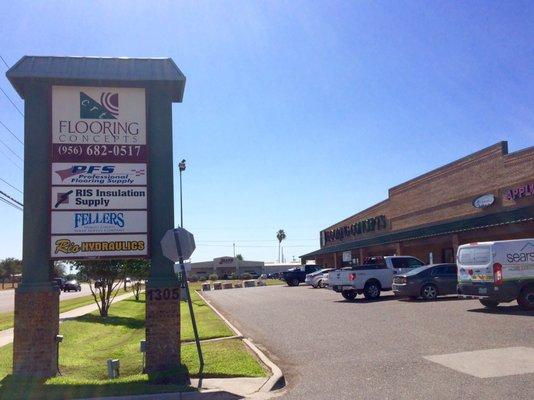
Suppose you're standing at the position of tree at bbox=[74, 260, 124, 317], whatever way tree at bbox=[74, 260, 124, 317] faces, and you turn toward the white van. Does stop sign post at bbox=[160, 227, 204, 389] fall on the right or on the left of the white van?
right

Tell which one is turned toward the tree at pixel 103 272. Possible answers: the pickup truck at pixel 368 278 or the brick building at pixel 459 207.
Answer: the brick building

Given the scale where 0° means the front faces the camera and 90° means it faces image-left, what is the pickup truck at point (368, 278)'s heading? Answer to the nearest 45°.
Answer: approximately 225°

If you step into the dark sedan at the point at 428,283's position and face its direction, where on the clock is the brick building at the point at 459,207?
The brick building is roughly at 11 o'clock from the dark sedan.

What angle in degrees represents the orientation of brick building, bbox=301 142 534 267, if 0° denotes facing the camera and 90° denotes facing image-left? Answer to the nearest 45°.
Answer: approximately 45°

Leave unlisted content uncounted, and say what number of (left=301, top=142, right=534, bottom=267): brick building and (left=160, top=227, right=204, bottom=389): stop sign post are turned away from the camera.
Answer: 1

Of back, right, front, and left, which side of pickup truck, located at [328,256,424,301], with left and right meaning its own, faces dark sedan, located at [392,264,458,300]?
right

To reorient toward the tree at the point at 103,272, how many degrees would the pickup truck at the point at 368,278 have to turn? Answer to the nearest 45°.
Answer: approximately 135° to its left

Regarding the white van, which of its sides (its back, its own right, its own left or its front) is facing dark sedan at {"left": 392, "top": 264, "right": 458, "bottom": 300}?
left

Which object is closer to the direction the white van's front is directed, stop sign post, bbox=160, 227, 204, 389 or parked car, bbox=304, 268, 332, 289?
the parked car

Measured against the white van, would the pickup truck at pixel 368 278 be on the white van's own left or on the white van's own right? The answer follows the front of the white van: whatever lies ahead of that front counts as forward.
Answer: on the white van's own left

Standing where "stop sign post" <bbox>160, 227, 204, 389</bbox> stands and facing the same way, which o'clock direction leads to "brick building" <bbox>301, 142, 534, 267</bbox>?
The brick building is roughly at 1 o'clock from the stop sign post.

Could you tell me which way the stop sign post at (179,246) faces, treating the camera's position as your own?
facing away from the viewer
